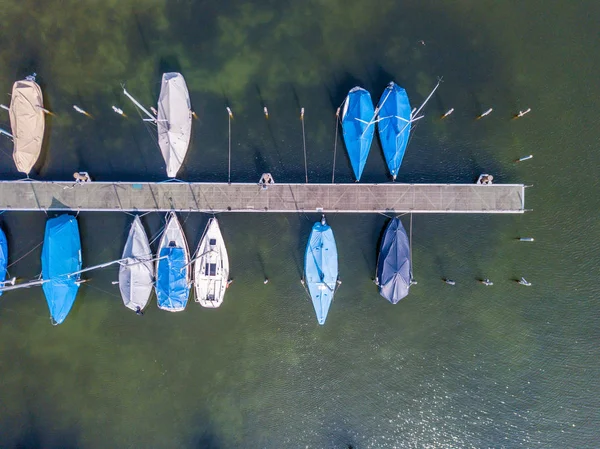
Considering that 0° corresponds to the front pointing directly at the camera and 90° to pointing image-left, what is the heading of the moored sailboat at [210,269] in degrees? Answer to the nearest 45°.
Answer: approximately 180°

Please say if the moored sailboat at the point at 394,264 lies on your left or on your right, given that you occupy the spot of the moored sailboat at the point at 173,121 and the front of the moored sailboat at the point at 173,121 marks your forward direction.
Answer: on your left

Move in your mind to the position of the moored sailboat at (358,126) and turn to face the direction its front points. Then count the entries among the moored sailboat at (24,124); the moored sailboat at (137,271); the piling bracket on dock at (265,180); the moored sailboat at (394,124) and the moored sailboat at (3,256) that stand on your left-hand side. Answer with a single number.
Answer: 1

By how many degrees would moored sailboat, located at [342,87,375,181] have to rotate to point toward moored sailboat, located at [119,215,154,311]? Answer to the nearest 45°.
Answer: approximately 90° to its right

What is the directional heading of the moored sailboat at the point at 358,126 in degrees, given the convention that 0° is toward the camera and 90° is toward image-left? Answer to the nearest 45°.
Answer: approximately 0°

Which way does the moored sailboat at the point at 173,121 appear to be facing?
toward the camera

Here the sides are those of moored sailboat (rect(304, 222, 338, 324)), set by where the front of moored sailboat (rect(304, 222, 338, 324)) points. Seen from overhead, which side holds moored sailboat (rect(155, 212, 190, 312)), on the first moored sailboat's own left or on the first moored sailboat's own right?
on the first moored sailboat's own right

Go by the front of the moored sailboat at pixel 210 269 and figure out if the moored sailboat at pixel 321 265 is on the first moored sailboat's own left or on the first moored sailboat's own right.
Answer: on the first moored sailboat's own right

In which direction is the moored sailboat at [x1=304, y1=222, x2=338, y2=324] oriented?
toward the camera

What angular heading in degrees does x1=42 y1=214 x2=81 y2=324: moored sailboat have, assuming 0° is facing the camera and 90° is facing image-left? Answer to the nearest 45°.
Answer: approximately 0°

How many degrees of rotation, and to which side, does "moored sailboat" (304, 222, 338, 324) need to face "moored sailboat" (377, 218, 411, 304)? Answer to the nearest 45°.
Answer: approximately 90° to its left
